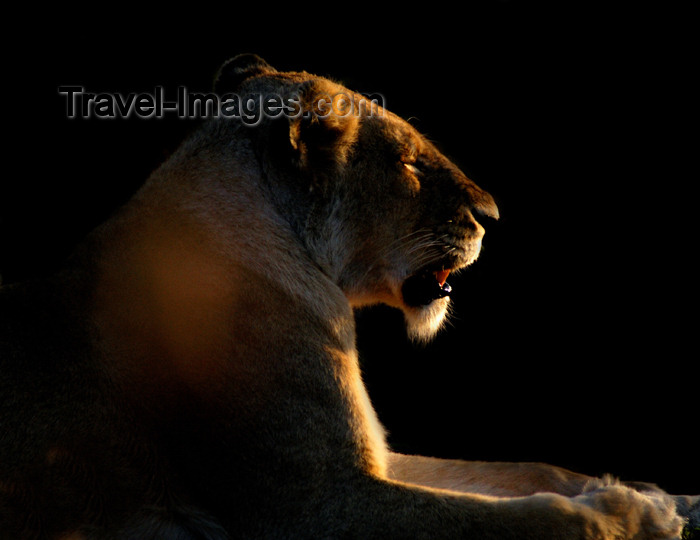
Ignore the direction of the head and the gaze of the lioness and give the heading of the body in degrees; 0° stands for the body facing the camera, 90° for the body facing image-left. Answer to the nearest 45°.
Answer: approximately 270°
